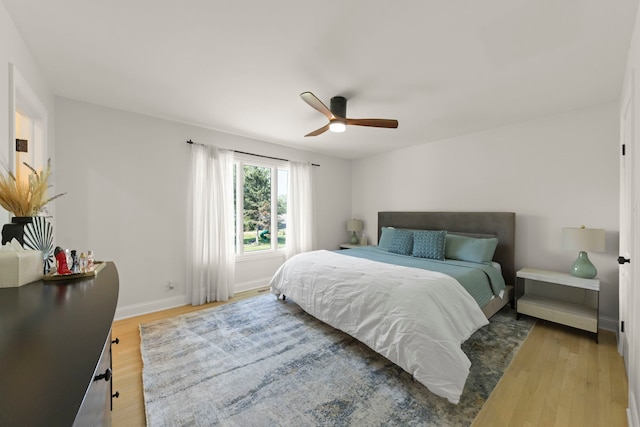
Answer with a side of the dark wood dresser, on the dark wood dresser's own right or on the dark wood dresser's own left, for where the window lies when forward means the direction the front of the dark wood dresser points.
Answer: on the dark wood dresser's own left

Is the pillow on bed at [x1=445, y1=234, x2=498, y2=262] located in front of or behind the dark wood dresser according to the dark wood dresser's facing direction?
in front

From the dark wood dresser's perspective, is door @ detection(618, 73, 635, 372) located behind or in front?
in front

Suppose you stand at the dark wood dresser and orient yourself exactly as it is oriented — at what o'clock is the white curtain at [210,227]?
The white curtain is roughly at 10 o'clock from the dark wood dresser.

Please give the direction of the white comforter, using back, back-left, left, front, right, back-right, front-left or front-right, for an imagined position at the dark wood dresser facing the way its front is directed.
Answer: front

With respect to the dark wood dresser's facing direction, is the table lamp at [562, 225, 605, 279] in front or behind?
in front

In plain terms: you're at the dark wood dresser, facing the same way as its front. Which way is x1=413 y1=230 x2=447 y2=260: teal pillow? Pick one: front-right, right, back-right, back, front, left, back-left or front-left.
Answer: front

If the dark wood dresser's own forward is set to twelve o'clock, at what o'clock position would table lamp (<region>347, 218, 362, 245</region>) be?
The table lamp is roughly at 11 o'clock from the dark wood dresser.

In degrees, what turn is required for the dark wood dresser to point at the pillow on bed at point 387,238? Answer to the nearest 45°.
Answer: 0° — it already faces it

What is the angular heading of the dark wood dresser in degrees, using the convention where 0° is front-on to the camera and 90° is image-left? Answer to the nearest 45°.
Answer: approximately 270°
